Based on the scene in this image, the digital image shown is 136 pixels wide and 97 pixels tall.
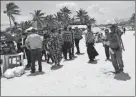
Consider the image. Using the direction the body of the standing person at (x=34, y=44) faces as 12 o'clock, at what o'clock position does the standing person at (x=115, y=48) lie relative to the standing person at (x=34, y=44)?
the standing person at (x=115, y=48) is roughly at 4 o'clock from the standing person at (x=34, y=44).

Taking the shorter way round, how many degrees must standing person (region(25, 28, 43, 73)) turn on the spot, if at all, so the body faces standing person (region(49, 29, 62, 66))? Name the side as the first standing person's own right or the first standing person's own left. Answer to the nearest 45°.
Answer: approximately 45° to the first standing person's own right

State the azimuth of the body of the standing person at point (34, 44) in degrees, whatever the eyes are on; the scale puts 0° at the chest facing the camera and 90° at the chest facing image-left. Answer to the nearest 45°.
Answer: approximately 180°
